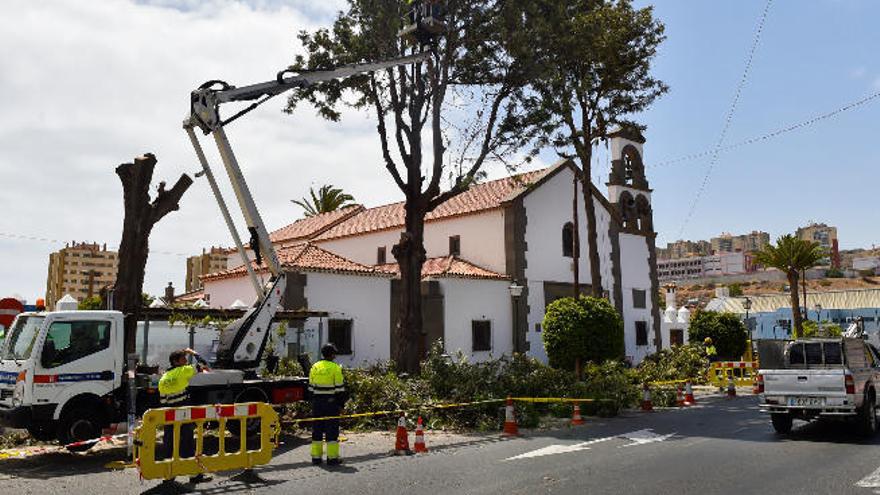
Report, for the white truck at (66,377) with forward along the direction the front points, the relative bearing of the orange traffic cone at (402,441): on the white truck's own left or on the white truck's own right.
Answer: on the white truck's own left

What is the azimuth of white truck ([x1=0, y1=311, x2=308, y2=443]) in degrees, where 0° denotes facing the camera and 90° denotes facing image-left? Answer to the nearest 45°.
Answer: approximately 45°

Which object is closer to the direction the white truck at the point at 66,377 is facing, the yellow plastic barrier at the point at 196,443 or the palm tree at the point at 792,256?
the yellow plastic barrier

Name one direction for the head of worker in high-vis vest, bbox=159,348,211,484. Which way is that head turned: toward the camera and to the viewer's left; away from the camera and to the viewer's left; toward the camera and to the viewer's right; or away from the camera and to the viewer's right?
away from the camera and to the viewer's right

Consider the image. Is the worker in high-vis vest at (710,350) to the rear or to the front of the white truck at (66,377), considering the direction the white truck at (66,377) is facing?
to the rear

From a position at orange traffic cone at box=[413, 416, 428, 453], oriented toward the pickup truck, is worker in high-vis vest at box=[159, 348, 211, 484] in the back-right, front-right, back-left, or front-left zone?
back-right

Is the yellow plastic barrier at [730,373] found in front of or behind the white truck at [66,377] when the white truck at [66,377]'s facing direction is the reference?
behind

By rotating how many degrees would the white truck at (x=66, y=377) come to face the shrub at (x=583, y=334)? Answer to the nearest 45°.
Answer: approximately 180°

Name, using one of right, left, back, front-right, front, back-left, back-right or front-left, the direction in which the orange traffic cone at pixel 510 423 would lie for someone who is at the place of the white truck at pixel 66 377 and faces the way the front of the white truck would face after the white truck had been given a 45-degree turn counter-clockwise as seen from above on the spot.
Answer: left

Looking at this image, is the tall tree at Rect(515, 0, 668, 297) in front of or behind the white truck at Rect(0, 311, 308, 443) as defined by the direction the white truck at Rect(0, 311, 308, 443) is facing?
behind
